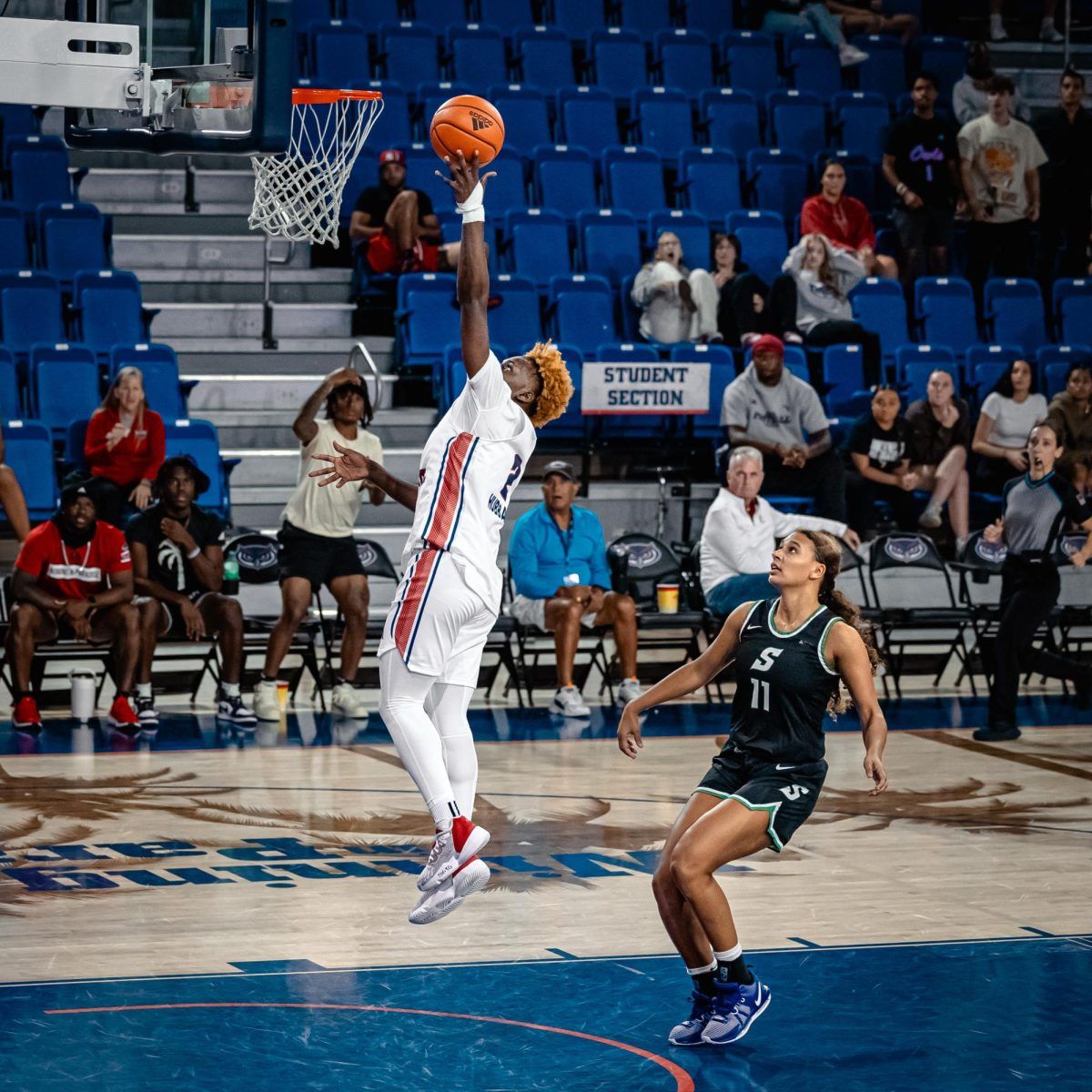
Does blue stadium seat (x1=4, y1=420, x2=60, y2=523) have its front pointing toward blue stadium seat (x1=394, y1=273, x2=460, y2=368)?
no

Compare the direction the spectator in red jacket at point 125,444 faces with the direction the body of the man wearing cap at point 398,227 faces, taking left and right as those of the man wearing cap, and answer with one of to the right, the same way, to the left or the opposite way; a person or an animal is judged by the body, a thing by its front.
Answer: the same way

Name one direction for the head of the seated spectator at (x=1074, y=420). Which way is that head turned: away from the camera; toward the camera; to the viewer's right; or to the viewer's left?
toward the camera

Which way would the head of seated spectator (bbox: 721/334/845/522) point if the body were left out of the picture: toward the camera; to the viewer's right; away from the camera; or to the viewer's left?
toward the camera

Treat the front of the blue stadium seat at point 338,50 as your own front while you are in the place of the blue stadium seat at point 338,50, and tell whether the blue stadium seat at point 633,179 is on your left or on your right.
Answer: on your left

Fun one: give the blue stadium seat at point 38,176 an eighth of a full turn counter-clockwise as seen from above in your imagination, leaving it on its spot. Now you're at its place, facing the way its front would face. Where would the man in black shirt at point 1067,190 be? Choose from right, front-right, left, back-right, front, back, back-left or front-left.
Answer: front-left

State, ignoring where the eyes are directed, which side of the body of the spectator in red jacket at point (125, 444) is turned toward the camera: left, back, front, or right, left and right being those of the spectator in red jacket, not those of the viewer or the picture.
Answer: front

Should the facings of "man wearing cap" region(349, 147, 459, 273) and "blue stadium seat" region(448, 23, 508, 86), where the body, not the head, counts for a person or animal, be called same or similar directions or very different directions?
same or similar directions

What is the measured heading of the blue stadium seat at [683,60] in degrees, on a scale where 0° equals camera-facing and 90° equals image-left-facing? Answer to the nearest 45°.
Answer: approximately 0°

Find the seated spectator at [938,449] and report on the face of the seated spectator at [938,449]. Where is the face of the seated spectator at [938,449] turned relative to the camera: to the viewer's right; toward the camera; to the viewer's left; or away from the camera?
toward the camera

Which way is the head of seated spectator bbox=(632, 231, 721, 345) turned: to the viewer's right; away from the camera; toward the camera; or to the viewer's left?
toward the camera

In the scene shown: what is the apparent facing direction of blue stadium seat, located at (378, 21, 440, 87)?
toward the camera

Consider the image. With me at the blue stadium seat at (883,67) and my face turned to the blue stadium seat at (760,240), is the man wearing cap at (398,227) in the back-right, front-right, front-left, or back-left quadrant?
front-right

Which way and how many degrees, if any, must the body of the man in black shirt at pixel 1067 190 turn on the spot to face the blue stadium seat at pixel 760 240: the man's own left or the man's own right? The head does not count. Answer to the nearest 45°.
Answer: approximately 45° to the man's own right

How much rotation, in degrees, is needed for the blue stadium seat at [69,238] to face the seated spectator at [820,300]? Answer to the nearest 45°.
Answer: approximately 90° to its left

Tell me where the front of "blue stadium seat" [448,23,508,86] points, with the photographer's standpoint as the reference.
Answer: facing the viewer

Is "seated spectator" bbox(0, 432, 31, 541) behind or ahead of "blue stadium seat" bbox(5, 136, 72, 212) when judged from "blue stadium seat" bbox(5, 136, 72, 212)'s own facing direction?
ahead

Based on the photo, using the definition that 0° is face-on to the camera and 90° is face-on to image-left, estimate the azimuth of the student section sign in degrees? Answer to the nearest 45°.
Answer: approximately 0°

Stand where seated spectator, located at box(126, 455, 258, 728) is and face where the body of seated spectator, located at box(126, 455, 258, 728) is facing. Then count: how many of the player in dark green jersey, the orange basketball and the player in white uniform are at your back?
0

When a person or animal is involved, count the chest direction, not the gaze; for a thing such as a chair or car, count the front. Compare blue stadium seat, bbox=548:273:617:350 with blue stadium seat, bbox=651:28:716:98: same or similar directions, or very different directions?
same or similar directions
